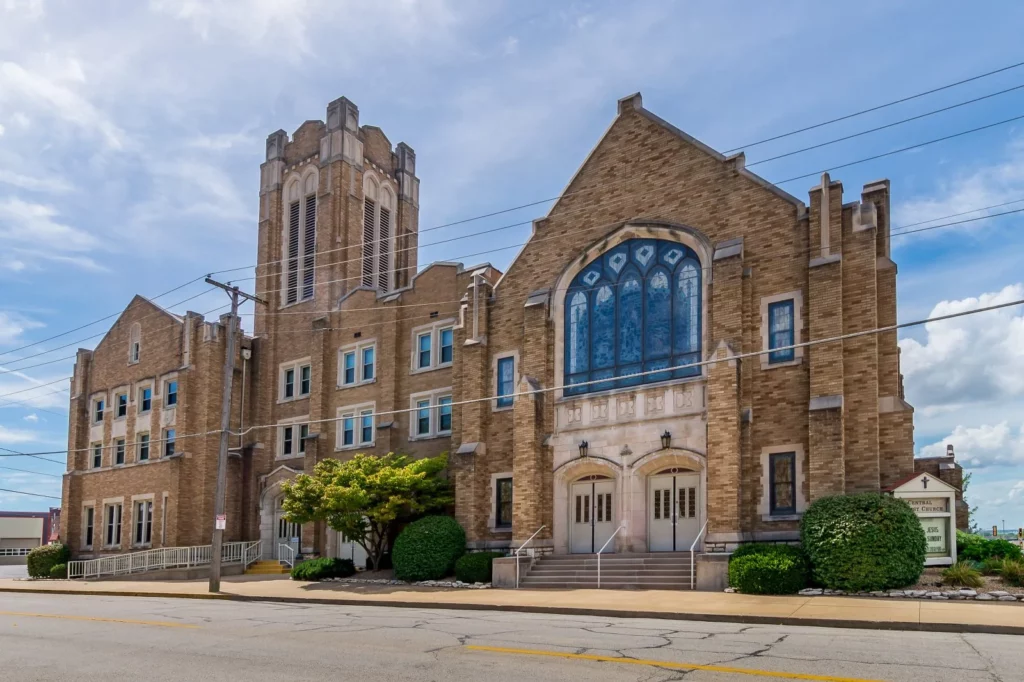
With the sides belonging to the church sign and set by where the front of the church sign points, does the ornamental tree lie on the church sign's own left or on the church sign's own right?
on the church sign's own right

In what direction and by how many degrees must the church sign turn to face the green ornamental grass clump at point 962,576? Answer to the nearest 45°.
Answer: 0° — it already faces it

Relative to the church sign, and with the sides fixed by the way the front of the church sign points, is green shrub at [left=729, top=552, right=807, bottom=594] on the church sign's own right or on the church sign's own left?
on the church sign's own right

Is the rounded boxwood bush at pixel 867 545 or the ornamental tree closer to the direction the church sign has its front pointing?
the rounded boxwood bush

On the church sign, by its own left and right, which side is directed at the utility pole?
right

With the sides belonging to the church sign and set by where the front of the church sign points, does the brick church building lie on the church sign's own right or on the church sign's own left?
on the church sign's own right

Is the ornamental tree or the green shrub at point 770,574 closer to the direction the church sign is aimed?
the green shrub

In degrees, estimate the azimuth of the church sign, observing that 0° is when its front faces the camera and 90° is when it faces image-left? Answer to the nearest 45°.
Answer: approximately 0°

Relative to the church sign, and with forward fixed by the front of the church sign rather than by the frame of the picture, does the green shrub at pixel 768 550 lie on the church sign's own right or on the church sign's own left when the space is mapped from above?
on the church sign's own right

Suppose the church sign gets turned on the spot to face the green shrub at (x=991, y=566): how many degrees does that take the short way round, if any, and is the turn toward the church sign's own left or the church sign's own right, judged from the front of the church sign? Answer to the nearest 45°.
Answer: approximately 90° to the church sign's own left
